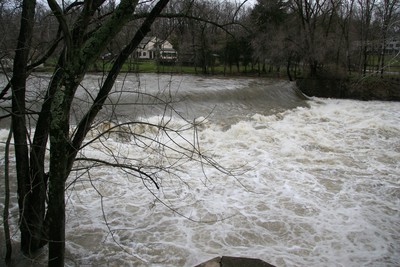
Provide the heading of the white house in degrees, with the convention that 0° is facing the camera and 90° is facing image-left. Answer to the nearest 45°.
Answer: approximately 0°
